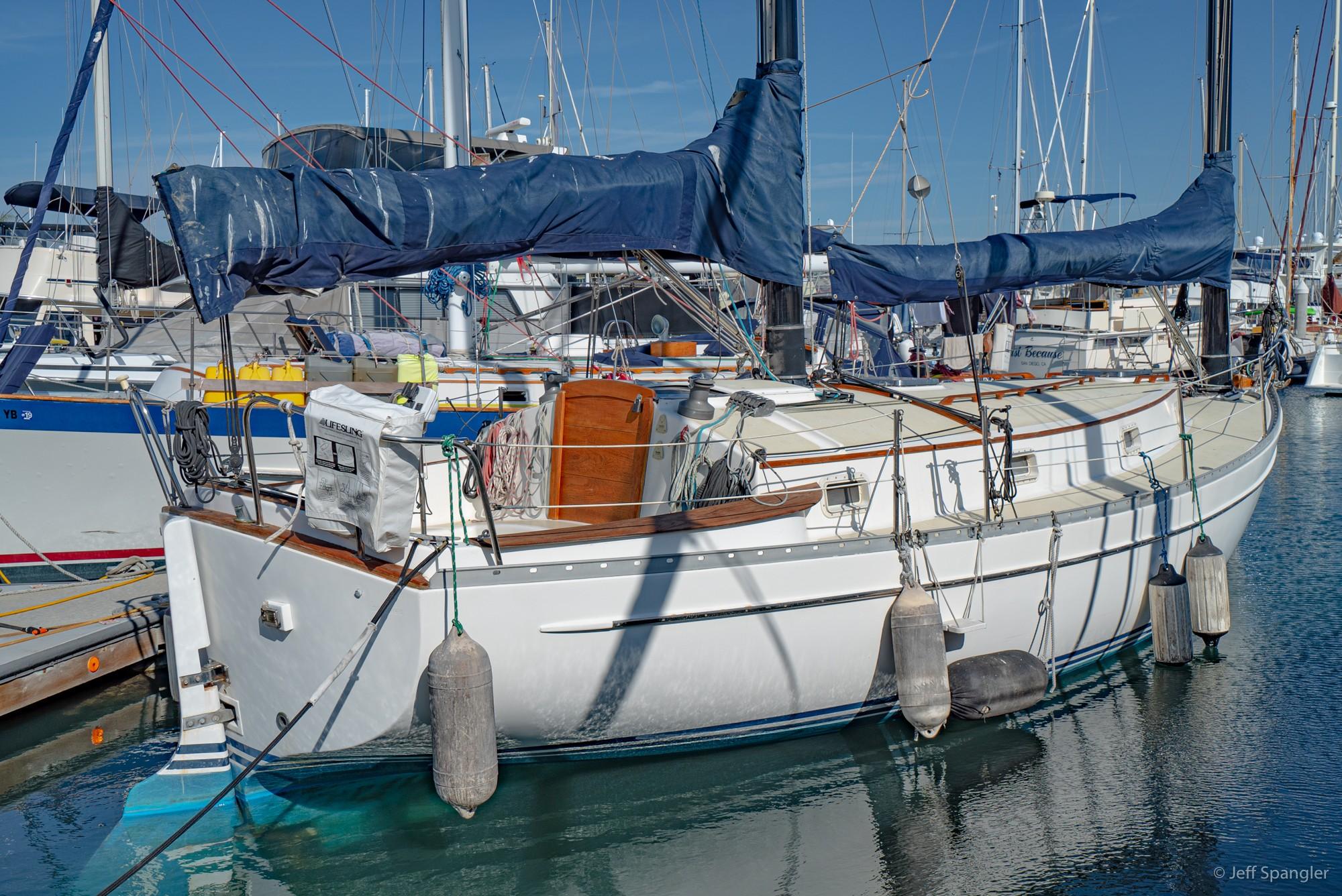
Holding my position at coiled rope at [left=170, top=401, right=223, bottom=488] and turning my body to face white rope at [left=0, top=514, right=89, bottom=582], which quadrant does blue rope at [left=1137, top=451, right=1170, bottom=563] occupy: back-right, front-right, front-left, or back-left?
back-right

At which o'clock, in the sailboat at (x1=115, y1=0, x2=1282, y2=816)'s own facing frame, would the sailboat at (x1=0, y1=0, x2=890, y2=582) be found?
the sailboat at (x1=0, y1=0, x2=890, y2=582) is roughly at 9 o'clock from the sailboat at (x1=115, y1=0, x2=1282, y2=816).

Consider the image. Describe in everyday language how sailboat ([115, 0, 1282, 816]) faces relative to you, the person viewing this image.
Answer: facing away from the viewer and to the right of the viewer
